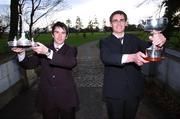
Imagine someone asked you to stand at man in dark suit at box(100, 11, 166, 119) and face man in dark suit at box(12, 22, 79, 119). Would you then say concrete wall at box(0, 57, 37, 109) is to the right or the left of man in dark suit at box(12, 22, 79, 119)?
right

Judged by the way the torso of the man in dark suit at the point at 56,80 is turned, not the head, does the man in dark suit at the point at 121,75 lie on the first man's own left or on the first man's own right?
on the first man's own left

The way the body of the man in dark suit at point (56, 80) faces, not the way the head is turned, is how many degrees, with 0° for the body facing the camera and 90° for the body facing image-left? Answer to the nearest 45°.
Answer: approximately 0°
